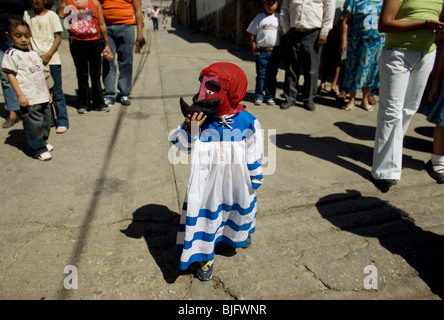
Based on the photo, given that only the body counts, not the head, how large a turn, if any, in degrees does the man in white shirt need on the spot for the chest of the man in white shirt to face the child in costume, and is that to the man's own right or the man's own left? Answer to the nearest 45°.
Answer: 0° — they already face them

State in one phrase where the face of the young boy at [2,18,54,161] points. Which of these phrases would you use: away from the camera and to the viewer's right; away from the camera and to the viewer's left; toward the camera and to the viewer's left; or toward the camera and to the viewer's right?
toward the camera and to the viewer's right

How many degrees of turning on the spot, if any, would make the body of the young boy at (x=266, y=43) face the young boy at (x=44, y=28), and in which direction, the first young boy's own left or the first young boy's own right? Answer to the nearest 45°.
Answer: approximately 45° to the first young boy's own right

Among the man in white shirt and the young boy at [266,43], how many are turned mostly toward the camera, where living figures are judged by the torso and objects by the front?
2

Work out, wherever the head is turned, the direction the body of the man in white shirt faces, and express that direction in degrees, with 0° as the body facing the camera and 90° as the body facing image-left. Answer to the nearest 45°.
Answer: approximately 0°

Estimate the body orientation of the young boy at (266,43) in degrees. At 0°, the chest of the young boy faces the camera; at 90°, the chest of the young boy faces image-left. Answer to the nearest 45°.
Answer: approximately 0°

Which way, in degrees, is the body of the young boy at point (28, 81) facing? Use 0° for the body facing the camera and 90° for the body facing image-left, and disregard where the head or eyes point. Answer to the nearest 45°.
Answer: approximately 315°
